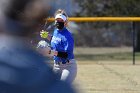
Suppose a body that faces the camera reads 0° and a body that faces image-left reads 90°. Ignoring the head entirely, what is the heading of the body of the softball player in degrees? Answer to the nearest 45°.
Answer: approximately 45°
